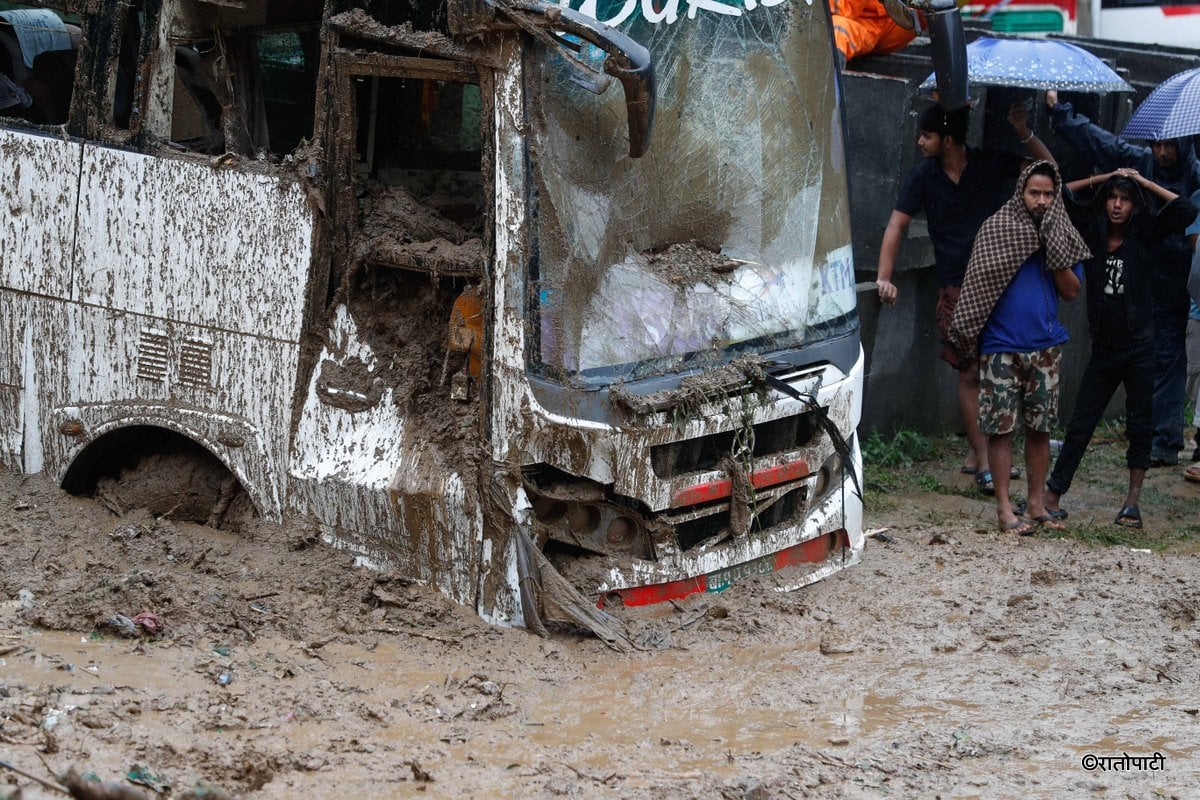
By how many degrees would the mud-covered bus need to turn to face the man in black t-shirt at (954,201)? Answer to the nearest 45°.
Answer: approximately 90° to its left

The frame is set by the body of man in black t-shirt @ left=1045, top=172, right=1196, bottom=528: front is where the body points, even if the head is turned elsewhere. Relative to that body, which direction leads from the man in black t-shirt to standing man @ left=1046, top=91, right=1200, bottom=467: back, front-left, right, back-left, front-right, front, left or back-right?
back

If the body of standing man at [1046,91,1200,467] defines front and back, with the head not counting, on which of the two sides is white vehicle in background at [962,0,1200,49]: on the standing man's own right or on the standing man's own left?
on the standing man's own right

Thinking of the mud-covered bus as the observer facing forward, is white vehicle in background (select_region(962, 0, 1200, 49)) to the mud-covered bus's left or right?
on its left

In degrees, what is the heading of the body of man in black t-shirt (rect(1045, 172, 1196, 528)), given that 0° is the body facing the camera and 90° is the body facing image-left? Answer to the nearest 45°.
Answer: approximately 0°

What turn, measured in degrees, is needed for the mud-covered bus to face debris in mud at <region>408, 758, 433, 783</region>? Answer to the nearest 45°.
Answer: approximately 45° to its right

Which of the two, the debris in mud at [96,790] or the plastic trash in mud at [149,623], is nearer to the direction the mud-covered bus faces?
the debris in mud

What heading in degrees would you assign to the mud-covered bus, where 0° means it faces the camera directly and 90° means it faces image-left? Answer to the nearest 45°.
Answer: approximately 315°

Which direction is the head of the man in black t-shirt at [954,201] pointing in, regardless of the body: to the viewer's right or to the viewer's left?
to the viewer's left

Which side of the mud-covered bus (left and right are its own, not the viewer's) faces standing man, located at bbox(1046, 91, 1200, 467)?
left

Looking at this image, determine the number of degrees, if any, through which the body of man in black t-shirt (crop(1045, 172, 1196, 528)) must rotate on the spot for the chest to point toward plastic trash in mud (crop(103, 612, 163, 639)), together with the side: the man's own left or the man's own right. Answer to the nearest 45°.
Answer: approximately 45° to the man's own right
